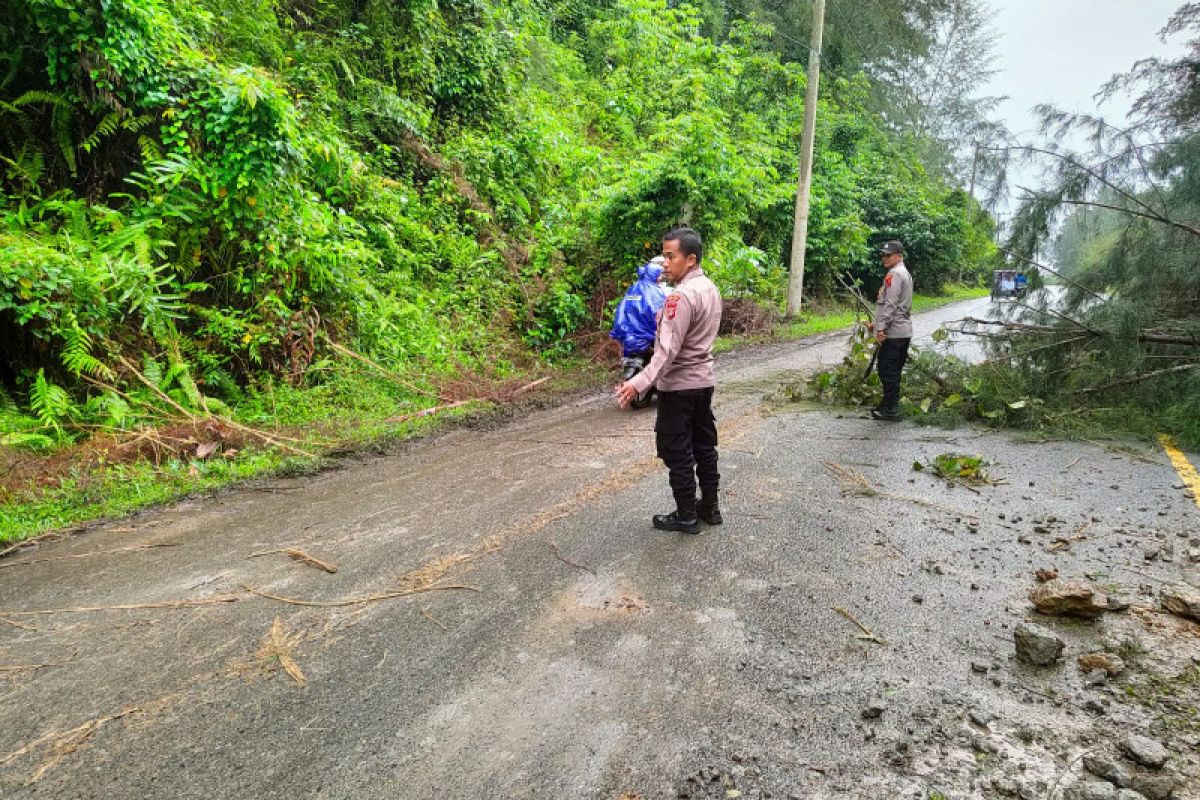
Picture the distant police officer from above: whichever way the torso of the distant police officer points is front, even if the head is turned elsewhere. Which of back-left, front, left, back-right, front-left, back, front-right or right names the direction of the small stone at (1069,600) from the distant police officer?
left

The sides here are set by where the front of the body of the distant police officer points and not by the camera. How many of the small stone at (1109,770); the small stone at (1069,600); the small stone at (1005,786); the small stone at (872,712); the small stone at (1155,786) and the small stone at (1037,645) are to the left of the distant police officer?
6

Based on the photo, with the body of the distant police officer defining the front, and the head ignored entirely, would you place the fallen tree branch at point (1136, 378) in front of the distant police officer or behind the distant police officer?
behind

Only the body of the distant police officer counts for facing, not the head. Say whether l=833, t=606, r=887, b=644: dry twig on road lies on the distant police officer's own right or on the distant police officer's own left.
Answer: on the distant police officer's own left

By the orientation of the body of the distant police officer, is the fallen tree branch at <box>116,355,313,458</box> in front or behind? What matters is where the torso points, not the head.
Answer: in front

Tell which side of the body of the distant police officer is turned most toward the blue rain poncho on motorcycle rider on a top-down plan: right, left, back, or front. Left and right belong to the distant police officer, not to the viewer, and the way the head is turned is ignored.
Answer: front

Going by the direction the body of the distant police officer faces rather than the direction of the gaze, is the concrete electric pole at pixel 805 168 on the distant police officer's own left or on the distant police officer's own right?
on the distant police officer's own right

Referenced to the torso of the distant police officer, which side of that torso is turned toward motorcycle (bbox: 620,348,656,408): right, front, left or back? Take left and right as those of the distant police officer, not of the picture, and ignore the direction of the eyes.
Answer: front

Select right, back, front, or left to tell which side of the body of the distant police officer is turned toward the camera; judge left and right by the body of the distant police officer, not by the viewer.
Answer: left

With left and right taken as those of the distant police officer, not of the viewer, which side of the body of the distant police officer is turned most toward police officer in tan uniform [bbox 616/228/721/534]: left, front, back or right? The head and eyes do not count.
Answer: left

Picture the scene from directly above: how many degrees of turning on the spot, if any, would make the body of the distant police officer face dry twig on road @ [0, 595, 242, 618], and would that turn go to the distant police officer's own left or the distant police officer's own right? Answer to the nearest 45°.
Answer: approximately 45° to the distant police officer's own left

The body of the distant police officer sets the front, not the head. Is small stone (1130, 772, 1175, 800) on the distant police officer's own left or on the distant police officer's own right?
on the distant police officer's own left

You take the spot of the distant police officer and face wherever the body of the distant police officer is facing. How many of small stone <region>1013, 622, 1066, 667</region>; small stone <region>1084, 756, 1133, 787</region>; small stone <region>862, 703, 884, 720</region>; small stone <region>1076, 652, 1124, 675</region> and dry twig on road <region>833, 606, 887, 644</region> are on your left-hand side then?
5

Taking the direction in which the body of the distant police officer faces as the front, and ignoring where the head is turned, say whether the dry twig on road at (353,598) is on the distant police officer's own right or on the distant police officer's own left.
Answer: on the distant police officer's own left
